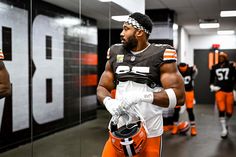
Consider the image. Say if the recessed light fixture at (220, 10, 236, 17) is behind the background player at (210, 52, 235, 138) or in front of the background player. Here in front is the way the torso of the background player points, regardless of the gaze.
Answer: behind

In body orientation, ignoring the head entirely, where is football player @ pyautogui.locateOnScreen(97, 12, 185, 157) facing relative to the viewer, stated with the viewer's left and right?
facing the viewer and to the left of the viewer
